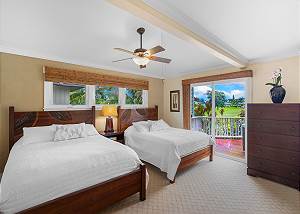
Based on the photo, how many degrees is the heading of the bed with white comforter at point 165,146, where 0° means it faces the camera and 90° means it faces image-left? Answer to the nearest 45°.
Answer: approximately 315°

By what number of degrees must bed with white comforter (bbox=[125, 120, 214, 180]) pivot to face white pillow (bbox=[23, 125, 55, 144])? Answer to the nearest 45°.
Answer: approximately 135° to its right

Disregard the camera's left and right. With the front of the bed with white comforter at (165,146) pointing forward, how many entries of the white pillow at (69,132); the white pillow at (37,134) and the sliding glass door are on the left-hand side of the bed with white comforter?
1

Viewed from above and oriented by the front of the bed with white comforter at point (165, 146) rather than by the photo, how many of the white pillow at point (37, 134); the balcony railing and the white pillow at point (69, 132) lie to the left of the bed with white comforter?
1

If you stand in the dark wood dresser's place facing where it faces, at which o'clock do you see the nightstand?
The nightstand is roughly at 1 o'clock from the dark wood dresser.

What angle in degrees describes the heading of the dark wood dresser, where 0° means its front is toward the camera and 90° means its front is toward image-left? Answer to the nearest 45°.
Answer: approximately 45°

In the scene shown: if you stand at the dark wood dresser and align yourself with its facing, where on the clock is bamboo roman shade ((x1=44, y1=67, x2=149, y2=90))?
The bamboo roman shade is roughly at 1 o'clock from the dark wood dresser.
